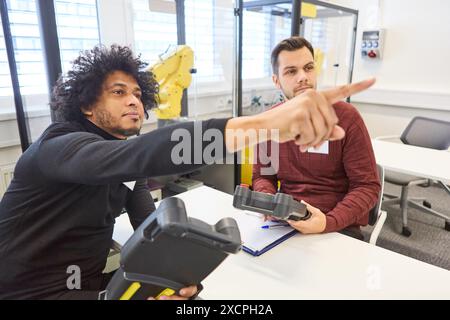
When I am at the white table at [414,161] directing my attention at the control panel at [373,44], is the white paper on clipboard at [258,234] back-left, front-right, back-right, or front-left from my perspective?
back-left

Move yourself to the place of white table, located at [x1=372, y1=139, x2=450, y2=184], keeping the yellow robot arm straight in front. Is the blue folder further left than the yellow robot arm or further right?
left

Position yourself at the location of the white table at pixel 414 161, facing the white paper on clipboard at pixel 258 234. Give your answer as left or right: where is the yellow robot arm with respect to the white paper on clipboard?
right

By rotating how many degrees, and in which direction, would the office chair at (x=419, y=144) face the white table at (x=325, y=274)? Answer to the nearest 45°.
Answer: approximately 45° to its left

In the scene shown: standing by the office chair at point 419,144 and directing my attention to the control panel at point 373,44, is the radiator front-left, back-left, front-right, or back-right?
back-left

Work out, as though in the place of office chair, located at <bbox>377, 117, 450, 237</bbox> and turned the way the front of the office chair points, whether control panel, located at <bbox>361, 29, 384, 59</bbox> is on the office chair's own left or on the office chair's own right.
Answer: on the office chair's own right

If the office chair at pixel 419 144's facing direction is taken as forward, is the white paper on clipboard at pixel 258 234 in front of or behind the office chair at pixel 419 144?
in front

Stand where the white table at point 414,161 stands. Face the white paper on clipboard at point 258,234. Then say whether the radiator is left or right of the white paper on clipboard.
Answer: right

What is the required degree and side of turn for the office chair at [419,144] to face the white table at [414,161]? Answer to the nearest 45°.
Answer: approximately 45° to its left

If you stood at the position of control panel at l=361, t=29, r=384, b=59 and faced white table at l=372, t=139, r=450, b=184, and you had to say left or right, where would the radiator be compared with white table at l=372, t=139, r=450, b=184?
right
